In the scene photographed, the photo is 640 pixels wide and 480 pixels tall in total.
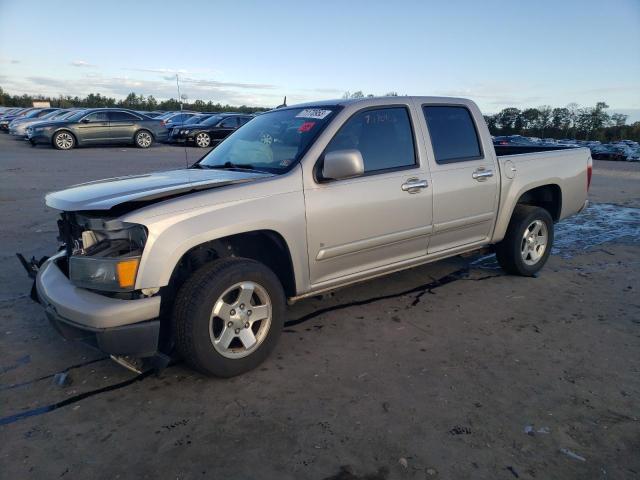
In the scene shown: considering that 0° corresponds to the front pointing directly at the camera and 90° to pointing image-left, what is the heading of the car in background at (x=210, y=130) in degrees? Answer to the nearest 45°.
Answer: approximately 45°

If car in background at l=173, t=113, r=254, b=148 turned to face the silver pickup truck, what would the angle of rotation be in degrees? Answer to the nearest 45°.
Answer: approximately 45° to its left

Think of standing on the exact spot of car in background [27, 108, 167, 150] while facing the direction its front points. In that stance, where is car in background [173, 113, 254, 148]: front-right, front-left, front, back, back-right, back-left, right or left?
back

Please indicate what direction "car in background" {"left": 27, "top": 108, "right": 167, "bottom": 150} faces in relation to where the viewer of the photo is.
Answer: facing to the left of the viewer

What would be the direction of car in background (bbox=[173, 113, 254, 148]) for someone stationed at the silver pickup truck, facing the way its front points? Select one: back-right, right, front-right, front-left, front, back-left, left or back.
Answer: back-right
